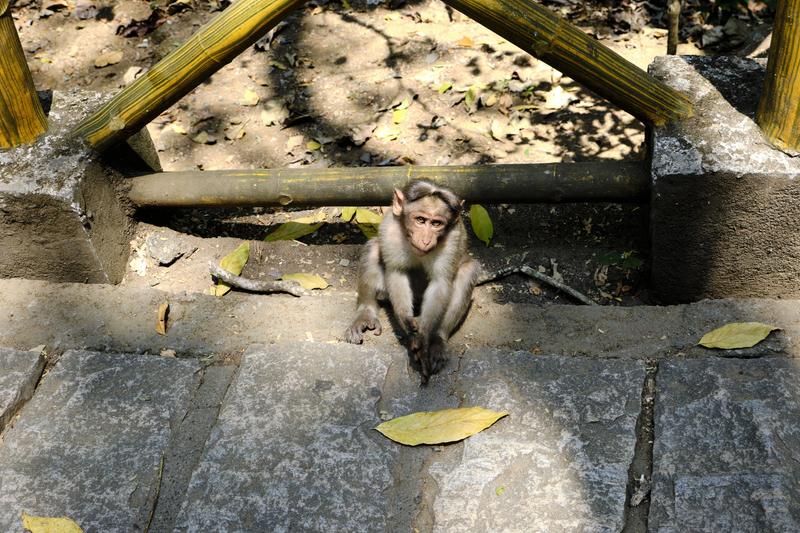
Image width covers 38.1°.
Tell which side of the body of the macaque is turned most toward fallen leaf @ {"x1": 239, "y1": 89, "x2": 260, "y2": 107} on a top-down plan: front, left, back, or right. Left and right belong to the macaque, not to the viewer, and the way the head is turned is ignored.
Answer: back

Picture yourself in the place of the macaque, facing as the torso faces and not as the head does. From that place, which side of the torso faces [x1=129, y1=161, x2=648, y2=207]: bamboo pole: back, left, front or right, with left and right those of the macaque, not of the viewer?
back

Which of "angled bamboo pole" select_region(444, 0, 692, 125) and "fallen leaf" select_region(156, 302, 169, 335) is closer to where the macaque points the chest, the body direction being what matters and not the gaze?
the fallen leaf

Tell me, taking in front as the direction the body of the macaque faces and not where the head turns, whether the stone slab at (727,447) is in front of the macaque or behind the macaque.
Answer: in front

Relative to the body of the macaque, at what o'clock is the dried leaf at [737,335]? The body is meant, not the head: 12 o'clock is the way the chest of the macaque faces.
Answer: The dried leaf is roughly at 10 o'clock from the macaque.

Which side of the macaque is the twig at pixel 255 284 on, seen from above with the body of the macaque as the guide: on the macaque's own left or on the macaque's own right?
on the macaque's own right

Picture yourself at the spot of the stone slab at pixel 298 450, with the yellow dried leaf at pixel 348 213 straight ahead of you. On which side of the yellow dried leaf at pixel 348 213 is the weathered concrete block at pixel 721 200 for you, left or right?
right

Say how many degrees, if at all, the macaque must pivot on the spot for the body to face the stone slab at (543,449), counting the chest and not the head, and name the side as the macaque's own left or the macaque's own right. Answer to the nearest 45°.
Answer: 0° — it already faces it

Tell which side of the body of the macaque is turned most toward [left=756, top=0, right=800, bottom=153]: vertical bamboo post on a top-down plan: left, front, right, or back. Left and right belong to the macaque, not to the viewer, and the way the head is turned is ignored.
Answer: left

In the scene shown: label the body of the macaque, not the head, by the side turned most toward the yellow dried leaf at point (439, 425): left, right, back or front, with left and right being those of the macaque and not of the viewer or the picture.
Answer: front

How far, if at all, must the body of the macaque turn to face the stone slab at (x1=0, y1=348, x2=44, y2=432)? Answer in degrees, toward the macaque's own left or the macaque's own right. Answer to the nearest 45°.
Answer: approximately 90° to the macaque's own right

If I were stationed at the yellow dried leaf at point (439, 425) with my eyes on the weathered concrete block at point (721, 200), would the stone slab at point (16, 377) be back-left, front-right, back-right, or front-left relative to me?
back-left

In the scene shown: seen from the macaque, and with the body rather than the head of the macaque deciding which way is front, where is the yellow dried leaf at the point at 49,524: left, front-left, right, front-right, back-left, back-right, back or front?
front-right

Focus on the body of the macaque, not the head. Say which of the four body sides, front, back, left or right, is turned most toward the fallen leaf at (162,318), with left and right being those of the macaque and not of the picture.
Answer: right

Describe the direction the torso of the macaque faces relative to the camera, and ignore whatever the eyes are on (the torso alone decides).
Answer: toward the camera
